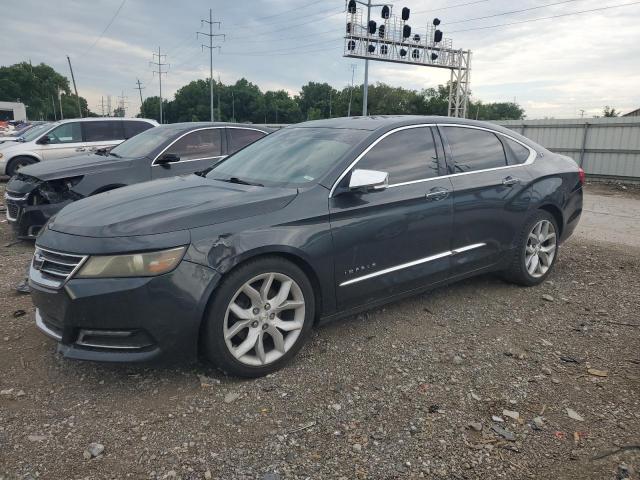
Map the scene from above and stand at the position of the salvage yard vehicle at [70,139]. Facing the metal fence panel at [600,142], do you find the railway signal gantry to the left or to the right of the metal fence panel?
left

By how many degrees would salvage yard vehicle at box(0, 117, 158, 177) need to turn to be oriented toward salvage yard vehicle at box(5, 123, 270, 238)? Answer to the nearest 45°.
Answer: approximately 90° to its left

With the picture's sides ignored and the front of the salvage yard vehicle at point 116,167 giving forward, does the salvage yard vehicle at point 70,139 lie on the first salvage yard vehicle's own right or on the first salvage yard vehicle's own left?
on the first salvage yard vehicle's own right

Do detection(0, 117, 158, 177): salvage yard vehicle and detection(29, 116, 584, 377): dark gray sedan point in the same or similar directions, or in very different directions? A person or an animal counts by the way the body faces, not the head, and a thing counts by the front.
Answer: same or similar directions

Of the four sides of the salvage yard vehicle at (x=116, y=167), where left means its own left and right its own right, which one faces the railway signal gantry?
back

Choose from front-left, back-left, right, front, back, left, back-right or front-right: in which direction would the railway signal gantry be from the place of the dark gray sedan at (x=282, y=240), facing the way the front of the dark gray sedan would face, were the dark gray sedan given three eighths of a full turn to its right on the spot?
front

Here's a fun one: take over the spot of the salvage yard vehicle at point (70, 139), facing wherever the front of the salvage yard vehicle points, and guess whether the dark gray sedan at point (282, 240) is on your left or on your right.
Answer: on your left

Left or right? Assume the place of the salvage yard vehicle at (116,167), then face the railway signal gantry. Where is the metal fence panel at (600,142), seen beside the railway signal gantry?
right

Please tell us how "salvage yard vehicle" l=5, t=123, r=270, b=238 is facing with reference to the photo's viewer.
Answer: facing the viewer and to the left of the viewer

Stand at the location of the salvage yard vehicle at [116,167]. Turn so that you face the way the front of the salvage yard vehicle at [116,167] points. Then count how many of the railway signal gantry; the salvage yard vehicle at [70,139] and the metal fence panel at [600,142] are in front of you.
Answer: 0

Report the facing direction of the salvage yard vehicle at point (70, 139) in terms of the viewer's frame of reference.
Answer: facing to the left of the viewer
